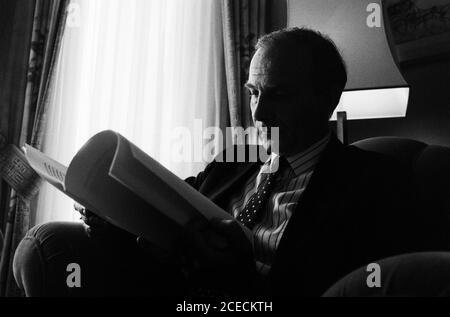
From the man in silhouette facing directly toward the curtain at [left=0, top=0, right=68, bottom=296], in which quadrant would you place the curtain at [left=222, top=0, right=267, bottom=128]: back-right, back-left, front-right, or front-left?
front-right

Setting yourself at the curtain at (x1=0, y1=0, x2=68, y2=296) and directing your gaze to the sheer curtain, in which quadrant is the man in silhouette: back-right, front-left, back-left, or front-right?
front-right

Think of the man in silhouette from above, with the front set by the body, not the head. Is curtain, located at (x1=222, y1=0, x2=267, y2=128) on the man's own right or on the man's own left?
on the man's own right

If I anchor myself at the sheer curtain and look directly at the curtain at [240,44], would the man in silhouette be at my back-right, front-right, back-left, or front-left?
front-right

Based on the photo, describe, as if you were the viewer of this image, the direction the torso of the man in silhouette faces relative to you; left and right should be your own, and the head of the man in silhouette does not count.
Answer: facing the viewer and to the left of the viewer

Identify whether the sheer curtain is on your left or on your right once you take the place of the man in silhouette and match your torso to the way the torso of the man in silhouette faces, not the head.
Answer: on your right
